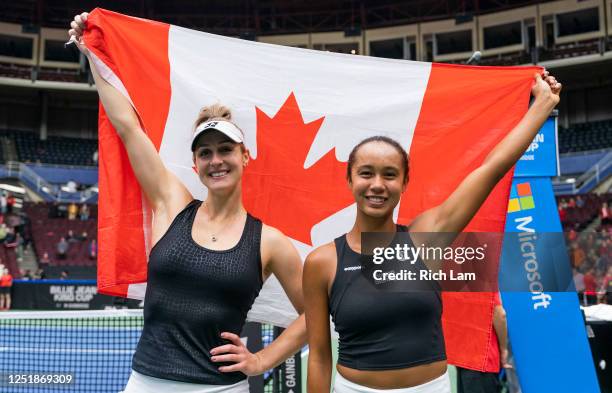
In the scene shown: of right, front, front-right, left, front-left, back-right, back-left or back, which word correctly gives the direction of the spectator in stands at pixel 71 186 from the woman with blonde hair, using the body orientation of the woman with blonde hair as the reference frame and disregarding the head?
back

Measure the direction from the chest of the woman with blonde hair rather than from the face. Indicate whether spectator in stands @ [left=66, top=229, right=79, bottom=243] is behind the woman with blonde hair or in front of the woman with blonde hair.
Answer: behind

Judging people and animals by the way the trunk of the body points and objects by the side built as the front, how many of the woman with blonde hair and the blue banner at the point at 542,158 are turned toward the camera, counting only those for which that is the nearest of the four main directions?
2

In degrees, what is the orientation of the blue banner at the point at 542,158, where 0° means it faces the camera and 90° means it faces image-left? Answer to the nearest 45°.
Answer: approximately 0°

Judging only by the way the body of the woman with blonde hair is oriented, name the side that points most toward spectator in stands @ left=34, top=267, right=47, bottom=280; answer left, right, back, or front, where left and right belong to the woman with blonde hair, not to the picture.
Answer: back
